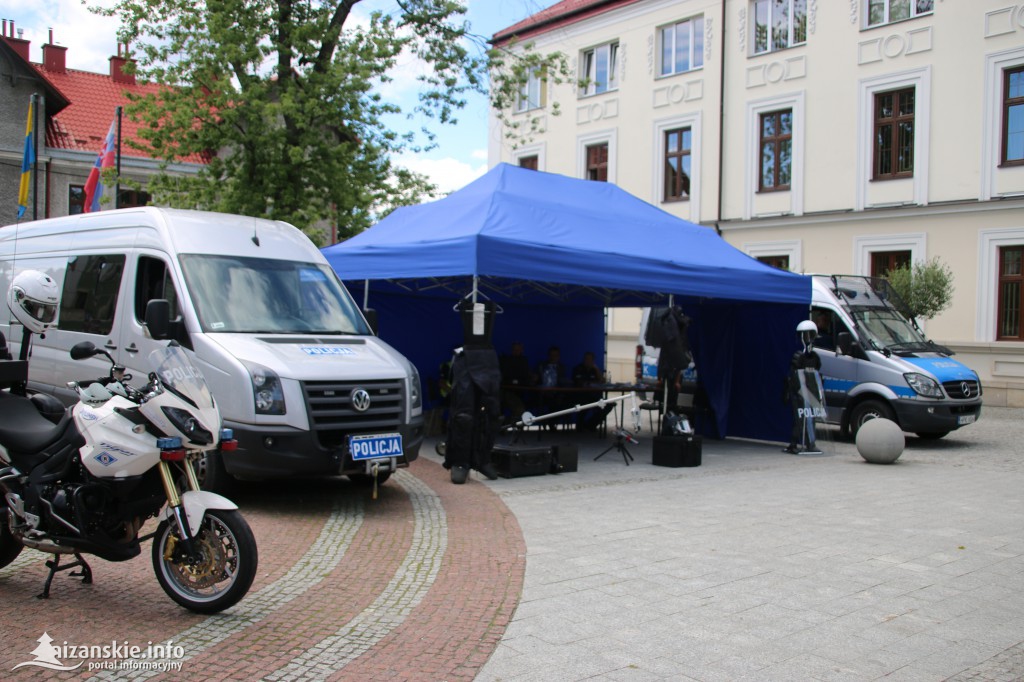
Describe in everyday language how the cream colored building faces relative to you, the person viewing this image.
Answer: facing the viewer and to the left of the viewer

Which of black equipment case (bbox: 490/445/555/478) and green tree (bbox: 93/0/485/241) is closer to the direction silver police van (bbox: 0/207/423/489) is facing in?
the black equipment case

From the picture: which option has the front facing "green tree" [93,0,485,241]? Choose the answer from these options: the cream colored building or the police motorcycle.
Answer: the cream colored building

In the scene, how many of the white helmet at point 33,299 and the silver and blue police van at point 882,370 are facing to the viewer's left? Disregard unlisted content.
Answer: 0

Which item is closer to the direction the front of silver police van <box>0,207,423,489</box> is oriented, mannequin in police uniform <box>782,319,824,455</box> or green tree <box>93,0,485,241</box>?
the mannequin in police uniform

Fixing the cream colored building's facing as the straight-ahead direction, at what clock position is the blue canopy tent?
The blue canopy tent is roughly at 11 o'clock from the cream colored building.

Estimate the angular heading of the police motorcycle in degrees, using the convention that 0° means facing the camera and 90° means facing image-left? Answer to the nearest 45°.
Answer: approximately 315°

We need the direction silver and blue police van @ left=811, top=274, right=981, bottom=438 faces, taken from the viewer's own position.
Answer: facing the viewer and to the right of the viewer

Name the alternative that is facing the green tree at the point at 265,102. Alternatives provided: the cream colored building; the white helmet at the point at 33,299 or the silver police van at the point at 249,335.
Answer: the cream colored building

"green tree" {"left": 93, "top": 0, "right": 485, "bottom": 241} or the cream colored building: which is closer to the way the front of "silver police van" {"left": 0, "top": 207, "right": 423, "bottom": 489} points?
the cream colored building

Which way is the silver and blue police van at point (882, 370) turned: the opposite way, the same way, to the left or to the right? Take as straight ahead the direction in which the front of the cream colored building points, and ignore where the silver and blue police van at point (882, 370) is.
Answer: to the left

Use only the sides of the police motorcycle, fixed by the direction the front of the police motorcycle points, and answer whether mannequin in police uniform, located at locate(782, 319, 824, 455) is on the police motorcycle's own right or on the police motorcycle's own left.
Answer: on the police motorcycle's own left

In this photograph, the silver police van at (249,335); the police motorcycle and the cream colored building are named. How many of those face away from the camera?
0

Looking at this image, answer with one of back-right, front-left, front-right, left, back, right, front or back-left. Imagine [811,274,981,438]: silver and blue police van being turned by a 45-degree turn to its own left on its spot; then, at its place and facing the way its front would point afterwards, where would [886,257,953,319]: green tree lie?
left

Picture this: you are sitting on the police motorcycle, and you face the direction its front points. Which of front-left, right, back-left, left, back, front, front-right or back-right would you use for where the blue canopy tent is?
left

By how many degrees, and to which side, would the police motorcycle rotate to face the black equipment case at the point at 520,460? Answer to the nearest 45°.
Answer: approximately 90° to its left
